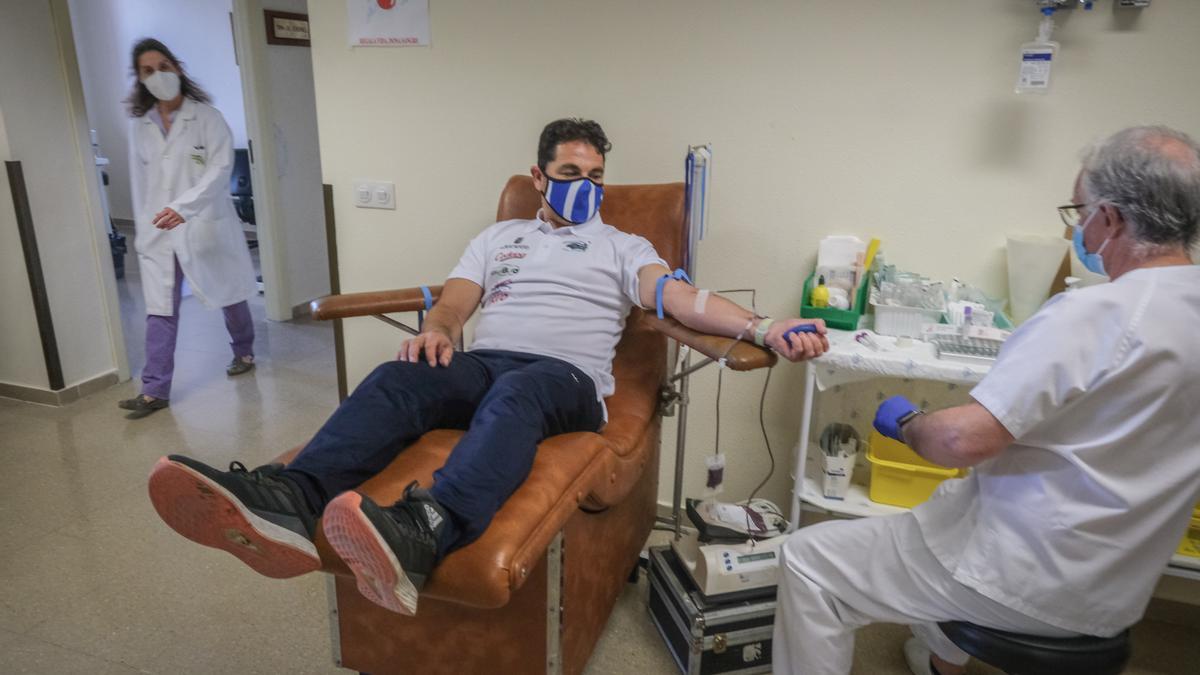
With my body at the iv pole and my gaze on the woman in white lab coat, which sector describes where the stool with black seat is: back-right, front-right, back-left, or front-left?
back-left

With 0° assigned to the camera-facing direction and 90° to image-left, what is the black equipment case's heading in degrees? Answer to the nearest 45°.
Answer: approximately 0°

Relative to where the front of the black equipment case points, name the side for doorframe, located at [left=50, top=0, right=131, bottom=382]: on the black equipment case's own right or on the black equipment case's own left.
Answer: on the black equipment case's own right

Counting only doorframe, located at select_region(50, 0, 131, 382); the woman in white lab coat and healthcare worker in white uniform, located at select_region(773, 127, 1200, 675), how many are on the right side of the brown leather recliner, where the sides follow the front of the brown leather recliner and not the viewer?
2

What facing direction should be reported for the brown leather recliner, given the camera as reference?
facing the viewer and to the left of the viewer

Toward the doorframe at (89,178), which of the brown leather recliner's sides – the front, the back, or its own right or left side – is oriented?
right

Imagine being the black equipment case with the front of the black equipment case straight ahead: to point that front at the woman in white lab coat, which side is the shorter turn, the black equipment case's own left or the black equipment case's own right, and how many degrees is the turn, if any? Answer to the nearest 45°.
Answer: approximately 135° to the black equipment case's own right

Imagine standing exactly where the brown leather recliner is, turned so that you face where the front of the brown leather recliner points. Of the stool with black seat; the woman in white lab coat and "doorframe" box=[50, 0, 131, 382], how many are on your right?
2

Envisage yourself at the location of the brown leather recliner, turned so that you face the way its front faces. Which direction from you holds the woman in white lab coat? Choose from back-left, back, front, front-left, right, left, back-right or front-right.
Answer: right
